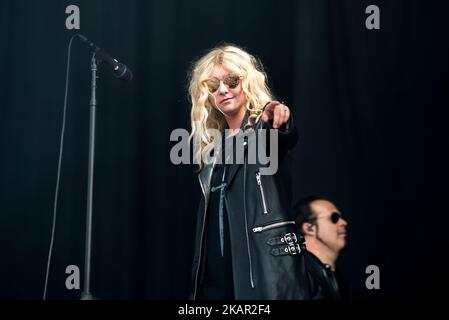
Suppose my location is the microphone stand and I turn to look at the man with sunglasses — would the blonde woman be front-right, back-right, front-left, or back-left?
front-right

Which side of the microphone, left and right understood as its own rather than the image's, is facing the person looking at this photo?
right

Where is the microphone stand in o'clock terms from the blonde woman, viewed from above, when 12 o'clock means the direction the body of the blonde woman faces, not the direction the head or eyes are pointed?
The microphone stand is roughly at 2 o'clock from the blonde woman.

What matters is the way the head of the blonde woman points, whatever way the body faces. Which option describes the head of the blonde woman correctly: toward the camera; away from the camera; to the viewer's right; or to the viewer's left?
toward the camera

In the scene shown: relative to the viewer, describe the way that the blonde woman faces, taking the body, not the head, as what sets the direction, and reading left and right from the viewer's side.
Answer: facing the viewer and to the left of the viewer

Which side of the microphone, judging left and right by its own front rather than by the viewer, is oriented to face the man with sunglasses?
front

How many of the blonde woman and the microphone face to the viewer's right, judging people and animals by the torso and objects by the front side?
1

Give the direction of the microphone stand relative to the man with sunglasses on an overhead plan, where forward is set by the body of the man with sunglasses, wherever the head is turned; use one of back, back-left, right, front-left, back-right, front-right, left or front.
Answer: back-right

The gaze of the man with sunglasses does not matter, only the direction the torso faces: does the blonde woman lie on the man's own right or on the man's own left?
on the man's own right

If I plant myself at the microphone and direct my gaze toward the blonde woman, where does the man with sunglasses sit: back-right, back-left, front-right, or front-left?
front-left
